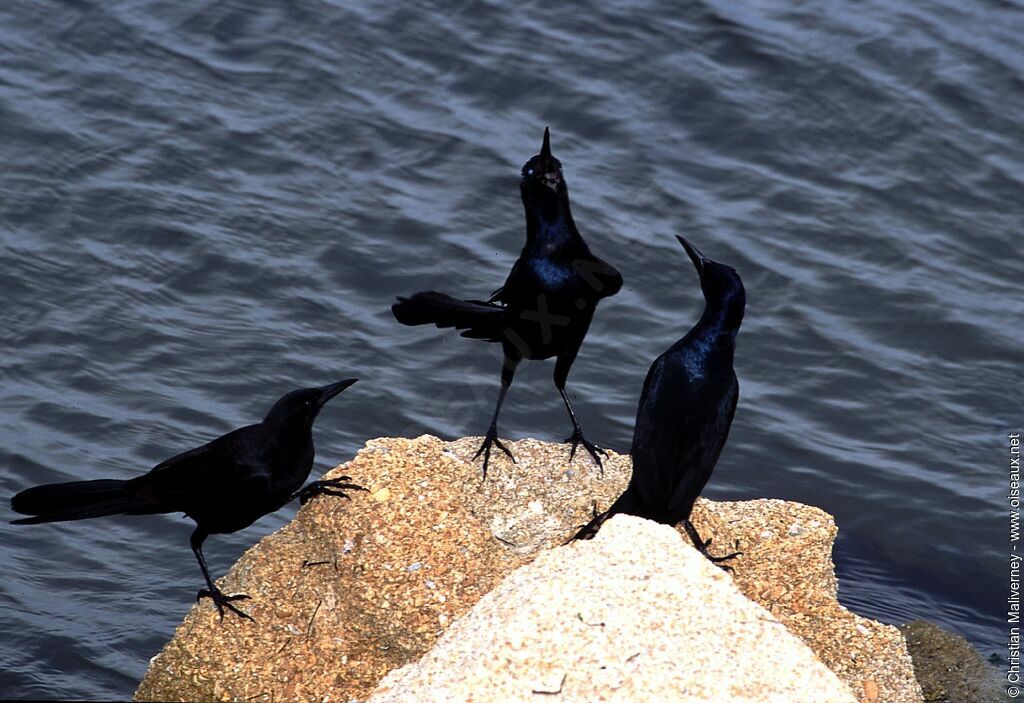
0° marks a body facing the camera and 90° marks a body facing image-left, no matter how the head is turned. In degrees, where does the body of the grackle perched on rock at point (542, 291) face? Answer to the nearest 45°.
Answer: approximately 315°

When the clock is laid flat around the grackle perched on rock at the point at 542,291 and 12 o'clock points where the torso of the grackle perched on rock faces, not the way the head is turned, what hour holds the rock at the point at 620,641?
The rock is roughly at 1 o'clock from the grackle perched on rock.

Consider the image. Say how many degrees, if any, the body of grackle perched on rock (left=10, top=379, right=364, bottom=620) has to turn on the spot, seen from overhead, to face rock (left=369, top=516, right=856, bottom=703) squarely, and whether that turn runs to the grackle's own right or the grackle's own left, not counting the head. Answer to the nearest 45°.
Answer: approximately 45° to the grackle's own right

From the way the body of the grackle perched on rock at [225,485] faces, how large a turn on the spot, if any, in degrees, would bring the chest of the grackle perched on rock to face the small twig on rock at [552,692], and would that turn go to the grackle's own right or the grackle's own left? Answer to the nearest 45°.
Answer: approximately 45° to the grackle's own right

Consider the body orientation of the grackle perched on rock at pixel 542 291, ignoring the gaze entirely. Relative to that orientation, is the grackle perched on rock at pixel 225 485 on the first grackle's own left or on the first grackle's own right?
on the first grackle's own right

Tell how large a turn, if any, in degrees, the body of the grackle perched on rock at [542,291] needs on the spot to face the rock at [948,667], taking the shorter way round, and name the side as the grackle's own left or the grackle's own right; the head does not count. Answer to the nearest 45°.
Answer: approximately 45° to the grackle's own left

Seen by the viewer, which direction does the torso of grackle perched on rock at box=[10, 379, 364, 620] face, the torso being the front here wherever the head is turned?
to the viewer's right

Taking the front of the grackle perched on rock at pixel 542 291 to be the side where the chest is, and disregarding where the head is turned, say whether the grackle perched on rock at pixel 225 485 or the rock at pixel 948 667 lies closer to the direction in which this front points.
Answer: the rock
